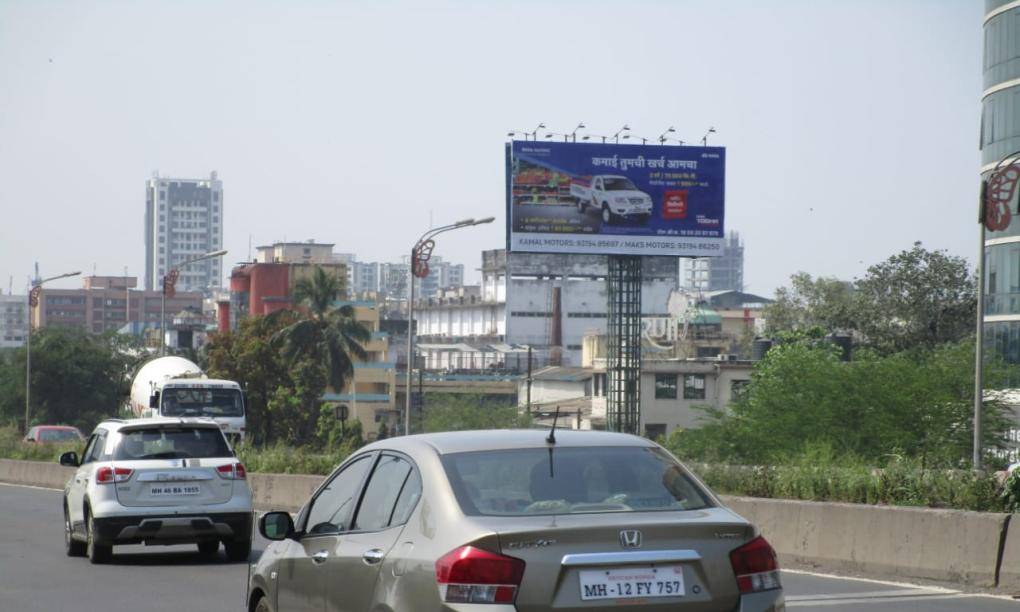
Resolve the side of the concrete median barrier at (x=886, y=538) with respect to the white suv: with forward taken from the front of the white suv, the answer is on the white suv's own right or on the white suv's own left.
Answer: on the white suv's own right

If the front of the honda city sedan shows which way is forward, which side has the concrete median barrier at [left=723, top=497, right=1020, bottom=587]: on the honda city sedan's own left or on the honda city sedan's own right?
on the honda city sedan's own right

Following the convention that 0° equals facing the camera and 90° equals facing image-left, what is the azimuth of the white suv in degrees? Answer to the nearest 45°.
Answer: approximately 180°

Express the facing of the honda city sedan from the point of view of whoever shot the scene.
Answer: facing away from the viewer and to the left of the viewer

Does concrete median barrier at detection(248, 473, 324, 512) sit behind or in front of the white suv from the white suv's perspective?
in front

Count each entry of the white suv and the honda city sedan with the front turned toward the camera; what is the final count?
0

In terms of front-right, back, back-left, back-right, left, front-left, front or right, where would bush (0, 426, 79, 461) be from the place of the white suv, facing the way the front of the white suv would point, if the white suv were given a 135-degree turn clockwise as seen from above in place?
back-left

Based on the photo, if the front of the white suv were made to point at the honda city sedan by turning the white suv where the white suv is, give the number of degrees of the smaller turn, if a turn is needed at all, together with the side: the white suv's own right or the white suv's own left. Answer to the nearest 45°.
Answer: approximately 180°

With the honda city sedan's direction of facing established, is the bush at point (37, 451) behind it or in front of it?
in front

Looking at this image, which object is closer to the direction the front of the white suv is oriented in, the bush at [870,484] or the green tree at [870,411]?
the green tree

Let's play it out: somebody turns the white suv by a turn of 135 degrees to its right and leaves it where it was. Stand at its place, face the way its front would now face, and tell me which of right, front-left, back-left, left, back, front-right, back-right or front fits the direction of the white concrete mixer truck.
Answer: back-left
